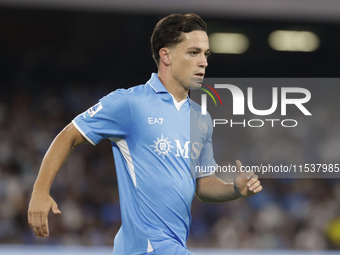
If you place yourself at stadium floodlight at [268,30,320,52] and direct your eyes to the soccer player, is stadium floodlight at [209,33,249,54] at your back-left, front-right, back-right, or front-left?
front-right

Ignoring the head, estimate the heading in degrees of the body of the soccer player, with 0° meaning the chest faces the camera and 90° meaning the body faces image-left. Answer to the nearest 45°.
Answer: approximately 315°

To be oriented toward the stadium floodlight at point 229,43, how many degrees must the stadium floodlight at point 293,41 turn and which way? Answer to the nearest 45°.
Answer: approximately 90° to its right

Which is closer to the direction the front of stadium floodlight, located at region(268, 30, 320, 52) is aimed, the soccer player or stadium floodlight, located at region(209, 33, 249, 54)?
the soccer player

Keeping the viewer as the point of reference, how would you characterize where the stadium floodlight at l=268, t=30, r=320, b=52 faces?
facing the viewer

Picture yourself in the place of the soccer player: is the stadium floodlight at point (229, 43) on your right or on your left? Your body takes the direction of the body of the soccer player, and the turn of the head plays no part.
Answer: on your left

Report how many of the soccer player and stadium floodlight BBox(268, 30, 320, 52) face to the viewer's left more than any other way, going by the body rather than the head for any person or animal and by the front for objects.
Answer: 0

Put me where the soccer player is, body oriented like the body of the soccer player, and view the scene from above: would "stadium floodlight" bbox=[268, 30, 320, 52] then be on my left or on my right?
on my left

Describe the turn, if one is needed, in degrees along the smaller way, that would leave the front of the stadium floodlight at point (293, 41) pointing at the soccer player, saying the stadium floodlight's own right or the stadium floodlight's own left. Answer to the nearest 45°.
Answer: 0° — it already faces them
